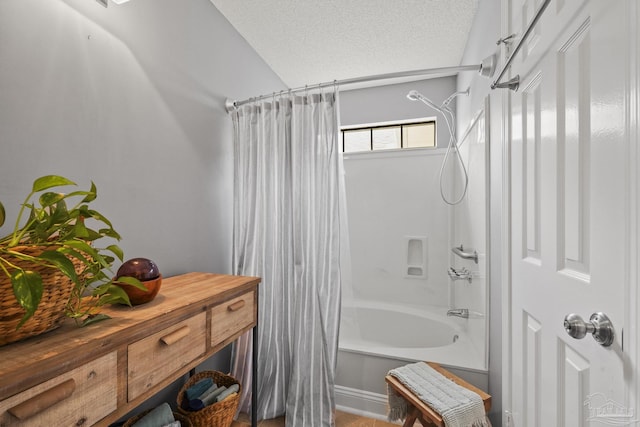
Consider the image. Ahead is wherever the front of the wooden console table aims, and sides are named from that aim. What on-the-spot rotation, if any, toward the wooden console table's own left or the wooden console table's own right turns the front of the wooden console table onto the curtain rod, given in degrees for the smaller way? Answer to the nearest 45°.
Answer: approximately 45° to the wooden console table's own left

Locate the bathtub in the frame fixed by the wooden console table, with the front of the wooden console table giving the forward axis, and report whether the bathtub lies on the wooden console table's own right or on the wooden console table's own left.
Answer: on the wooden console table's own left

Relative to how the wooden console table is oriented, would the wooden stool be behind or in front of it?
in front

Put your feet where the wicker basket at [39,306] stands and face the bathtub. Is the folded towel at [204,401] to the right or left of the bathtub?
left

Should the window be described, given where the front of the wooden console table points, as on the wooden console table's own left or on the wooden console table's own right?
on the wooden console table's own left

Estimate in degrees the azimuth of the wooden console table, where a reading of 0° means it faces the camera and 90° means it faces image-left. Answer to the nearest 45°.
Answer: approximately 315°
